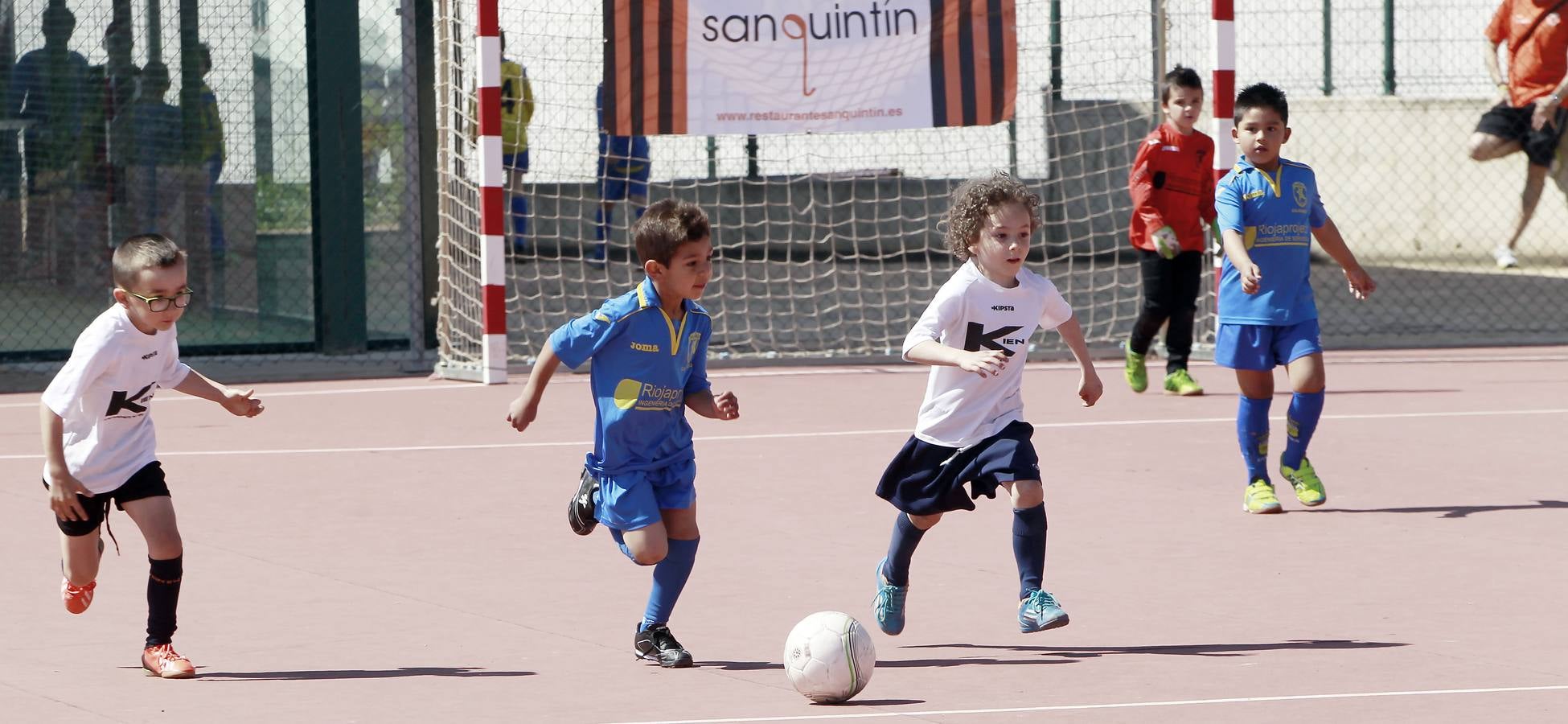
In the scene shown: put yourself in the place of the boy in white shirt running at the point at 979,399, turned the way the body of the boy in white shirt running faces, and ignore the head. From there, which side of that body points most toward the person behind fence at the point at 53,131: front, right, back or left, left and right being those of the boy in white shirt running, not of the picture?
back

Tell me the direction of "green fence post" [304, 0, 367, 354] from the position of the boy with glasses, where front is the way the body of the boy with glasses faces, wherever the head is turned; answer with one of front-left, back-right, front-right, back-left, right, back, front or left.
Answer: back-left

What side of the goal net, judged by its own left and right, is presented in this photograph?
front

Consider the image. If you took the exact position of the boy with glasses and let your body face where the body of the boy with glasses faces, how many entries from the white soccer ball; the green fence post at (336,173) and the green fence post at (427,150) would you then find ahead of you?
1

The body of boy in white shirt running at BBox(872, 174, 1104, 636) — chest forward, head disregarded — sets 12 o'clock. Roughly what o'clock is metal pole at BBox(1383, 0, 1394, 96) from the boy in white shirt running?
The metal pole is roughly at 8 o'clock from the boy in white shirt running.

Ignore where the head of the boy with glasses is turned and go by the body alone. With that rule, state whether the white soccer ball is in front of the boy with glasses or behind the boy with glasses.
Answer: in front

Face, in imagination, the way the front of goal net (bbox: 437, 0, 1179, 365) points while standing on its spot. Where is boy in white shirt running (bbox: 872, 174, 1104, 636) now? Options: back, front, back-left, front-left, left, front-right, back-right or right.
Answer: front

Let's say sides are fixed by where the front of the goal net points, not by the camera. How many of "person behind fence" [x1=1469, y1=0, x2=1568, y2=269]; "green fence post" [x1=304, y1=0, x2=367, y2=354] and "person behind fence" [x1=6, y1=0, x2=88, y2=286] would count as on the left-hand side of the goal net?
1

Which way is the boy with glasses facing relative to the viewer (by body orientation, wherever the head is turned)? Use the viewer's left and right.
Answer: facing the viewer and to the right of the viewer

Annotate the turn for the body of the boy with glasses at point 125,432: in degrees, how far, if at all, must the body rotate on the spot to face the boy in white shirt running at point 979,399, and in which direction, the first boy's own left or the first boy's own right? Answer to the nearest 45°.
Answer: approximately 45° to the first boy's own left

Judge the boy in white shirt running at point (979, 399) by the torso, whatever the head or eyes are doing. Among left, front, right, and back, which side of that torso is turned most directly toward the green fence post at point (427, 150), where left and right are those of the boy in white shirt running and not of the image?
back
